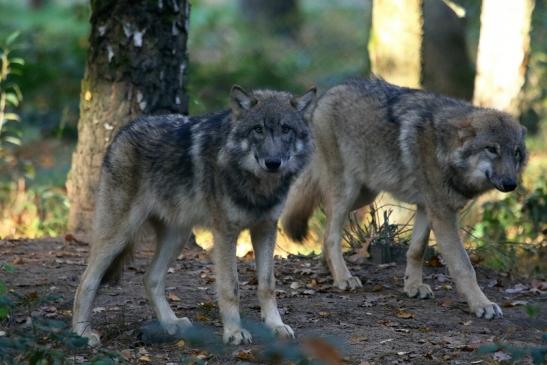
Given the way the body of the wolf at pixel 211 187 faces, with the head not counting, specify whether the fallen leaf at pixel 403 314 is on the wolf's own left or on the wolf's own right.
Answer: on the wolf's own left

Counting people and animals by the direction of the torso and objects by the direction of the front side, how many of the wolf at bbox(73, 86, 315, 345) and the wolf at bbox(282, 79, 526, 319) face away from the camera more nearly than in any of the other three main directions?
0

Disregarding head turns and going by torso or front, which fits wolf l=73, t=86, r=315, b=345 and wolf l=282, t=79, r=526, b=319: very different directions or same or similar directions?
same or similar directions

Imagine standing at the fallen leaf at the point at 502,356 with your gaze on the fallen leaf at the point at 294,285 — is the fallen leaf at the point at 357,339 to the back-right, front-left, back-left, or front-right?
front-left

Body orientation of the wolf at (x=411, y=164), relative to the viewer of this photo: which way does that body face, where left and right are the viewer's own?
facing the viewer and to the right of the viewer

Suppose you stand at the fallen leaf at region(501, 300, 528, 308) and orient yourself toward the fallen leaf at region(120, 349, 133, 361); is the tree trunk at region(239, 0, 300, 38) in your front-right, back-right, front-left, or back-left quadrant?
back-right

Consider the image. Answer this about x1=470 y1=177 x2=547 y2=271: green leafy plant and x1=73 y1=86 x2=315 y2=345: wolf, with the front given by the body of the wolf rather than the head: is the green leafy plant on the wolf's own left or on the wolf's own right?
on the wolf's own left

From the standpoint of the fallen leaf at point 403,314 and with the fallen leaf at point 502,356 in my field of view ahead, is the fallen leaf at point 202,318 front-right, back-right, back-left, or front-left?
back-right

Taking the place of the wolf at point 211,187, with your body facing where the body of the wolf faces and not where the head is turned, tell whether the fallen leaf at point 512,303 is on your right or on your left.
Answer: on your left
